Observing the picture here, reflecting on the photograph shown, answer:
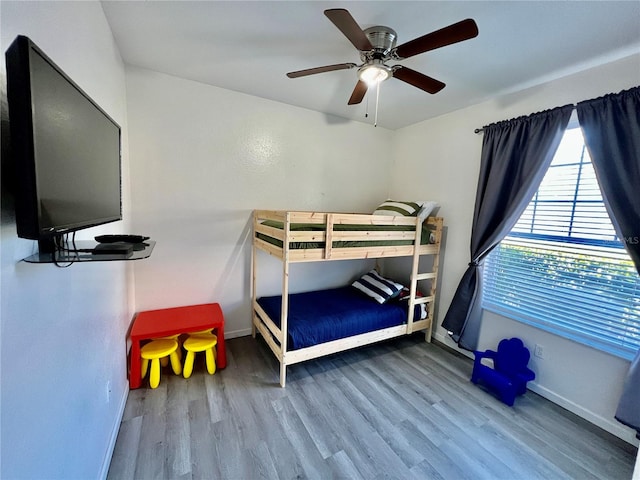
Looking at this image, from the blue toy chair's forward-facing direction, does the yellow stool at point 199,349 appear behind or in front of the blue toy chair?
in front

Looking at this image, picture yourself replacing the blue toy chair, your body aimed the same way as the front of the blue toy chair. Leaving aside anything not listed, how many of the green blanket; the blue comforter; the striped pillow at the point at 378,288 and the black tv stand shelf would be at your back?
0

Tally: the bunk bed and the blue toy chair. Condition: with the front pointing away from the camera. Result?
0

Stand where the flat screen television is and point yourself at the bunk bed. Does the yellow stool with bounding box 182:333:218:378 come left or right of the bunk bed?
left

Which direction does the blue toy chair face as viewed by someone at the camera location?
facing the viewer and to the left of the viewer

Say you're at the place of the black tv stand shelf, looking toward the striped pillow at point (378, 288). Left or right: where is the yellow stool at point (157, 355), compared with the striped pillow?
left

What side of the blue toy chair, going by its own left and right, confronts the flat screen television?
front

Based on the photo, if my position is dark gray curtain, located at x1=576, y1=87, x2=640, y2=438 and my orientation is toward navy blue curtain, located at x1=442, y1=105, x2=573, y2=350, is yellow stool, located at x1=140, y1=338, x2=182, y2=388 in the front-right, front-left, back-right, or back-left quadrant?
front-left

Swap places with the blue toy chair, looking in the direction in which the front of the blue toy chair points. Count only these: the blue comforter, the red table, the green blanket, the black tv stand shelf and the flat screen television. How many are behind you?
0
